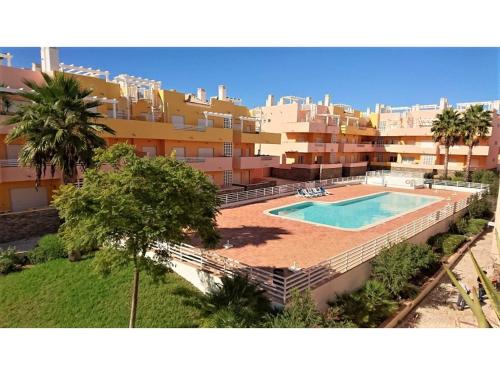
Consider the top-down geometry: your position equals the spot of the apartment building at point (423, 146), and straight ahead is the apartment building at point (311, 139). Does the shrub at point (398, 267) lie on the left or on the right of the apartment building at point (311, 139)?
left

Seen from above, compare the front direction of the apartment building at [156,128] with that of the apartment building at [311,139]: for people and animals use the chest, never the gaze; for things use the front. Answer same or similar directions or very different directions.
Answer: same or similar directions

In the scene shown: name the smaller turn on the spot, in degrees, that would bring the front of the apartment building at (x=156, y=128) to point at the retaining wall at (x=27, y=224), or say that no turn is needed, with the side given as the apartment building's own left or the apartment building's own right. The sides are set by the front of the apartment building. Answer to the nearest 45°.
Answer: approximately 90° to the apartment building's own right

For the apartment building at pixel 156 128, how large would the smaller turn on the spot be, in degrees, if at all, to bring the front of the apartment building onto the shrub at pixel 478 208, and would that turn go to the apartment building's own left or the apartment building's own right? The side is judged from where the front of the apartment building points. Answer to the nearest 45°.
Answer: approximately 45° to the apartment building's own left

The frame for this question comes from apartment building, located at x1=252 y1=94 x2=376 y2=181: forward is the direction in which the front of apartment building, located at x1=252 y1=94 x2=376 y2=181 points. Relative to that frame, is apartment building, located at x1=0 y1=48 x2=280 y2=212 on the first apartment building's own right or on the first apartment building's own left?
on the first apartment building's own right

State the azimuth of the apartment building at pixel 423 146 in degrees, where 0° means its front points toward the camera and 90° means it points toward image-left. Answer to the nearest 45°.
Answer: approximately 0°

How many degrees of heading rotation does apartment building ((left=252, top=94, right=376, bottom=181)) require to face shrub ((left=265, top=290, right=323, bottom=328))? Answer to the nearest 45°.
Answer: approximately 45° to its right

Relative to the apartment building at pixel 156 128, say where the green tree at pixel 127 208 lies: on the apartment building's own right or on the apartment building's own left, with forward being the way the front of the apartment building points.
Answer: on the apartment building's own right

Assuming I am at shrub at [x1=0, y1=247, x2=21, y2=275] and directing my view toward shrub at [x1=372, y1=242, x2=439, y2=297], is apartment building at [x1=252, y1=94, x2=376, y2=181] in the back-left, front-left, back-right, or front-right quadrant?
front-left

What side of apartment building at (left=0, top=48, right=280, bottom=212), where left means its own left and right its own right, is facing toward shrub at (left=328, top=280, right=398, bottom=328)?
front

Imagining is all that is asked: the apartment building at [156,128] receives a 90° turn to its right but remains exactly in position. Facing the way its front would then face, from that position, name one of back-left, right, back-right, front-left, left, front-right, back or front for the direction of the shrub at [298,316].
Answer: front-left

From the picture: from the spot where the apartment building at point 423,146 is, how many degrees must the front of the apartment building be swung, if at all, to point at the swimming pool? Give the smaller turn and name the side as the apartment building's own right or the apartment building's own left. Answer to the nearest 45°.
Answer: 0° — it already faces it

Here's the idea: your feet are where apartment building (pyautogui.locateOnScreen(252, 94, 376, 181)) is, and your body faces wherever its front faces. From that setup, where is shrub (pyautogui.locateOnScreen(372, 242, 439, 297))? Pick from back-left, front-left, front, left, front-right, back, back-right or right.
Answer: front-right

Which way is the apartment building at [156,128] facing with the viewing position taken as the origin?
facing the viewer and to the right of the viewer

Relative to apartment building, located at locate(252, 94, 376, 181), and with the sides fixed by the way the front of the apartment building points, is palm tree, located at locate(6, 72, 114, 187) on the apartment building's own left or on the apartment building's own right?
on the apartment building's own right

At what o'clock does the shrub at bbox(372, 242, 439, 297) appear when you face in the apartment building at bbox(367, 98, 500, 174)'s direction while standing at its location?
The shrub is roughly at 12 o'clock from the apartment building.
